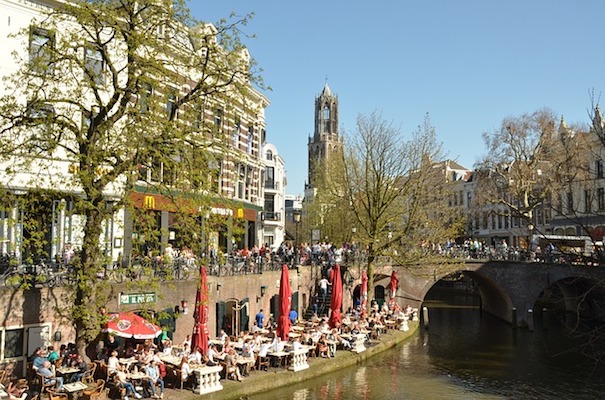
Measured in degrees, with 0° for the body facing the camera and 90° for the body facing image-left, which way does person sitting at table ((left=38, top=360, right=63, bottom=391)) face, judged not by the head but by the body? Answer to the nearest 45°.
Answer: approximately 270°

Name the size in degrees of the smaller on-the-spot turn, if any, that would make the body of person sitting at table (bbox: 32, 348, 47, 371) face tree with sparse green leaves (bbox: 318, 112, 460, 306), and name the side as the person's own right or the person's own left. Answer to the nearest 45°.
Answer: approximately 45° to the person's own left

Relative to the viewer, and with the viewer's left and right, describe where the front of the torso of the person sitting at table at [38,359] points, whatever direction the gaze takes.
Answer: facing to the right of the viewer

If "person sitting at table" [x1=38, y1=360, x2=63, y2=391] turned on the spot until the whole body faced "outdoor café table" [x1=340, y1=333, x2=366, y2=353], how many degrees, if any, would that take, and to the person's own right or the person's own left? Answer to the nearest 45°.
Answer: approximately 45° to the person's own left

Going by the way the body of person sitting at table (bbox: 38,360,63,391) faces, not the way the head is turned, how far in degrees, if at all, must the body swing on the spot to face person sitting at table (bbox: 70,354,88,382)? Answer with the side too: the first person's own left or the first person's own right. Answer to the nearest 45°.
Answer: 0° — they already face them

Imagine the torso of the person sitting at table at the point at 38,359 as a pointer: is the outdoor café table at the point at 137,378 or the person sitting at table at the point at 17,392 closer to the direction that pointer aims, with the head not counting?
the outdoor café table

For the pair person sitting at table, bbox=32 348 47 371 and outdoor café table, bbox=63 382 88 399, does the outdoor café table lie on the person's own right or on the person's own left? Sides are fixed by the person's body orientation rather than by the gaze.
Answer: on the person's own right

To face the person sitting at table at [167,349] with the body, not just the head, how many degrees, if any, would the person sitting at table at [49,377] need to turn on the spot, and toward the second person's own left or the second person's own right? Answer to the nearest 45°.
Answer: approximately 45° to the second person's own left
